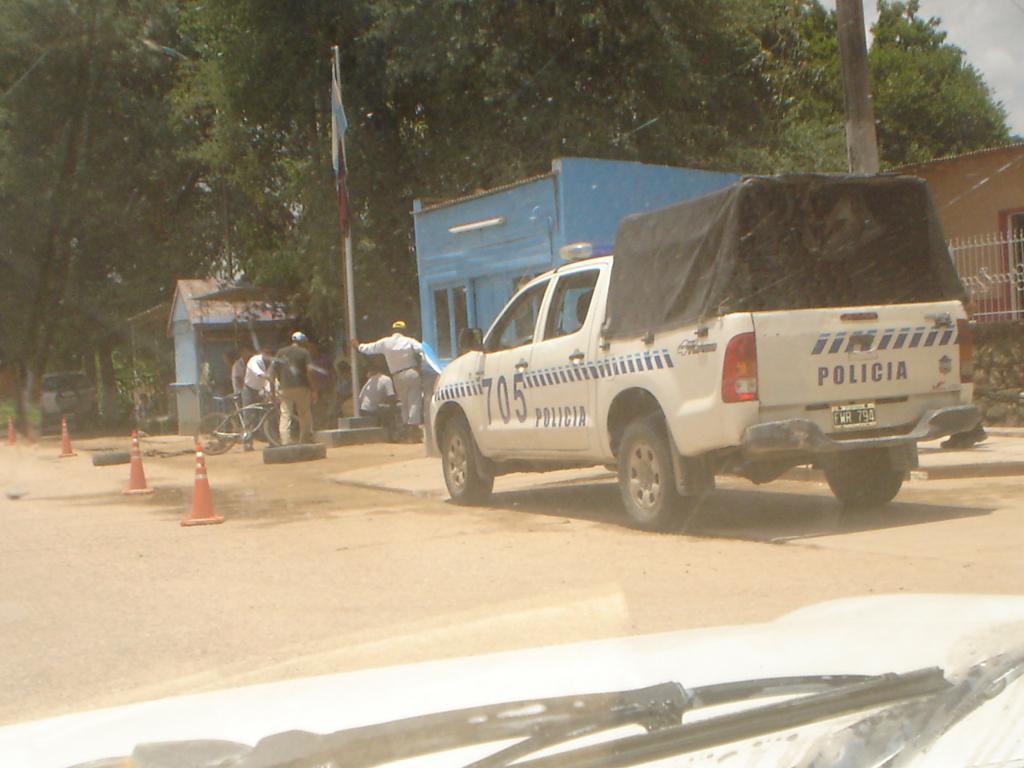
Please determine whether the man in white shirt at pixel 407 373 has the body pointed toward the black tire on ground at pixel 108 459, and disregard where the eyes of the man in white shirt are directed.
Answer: no

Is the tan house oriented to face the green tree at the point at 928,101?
no

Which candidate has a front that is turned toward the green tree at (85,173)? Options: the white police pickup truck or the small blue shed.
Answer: the white police pickup truck

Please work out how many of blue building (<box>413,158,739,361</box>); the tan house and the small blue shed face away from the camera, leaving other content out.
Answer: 0

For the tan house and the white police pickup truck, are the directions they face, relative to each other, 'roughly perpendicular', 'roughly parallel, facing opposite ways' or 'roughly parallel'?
roughly perpendicular

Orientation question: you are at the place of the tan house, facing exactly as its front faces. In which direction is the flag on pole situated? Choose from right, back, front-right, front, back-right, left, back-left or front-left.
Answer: front-right

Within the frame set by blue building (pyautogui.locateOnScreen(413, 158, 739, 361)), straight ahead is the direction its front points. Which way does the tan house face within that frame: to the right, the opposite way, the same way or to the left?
the same way

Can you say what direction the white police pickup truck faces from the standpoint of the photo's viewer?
facing away from the viewer and to the left of the viewer

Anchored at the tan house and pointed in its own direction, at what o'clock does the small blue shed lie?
The small blue shed is roughly at 2 o'clock from the tan house.

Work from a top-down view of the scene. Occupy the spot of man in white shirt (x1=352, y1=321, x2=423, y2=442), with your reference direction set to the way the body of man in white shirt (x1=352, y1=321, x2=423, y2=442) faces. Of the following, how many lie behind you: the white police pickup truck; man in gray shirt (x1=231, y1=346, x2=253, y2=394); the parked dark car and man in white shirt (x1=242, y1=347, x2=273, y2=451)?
1

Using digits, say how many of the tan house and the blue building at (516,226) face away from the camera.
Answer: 0

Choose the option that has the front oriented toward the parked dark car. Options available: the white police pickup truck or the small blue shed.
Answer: the white police pickup truck

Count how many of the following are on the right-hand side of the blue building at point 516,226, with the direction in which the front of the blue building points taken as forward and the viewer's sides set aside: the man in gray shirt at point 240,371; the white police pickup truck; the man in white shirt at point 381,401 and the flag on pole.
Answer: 3

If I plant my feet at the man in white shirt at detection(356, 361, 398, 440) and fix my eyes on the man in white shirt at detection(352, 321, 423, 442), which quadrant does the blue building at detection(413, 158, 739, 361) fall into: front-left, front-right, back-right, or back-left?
front-left

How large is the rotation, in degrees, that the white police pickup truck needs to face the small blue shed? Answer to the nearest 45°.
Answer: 0° — it already faces it

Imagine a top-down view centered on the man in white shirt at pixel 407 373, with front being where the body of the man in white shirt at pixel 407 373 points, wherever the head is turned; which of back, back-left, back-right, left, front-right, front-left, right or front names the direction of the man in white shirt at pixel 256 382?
front-left

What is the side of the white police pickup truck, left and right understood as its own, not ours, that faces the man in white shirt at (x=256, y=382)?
front

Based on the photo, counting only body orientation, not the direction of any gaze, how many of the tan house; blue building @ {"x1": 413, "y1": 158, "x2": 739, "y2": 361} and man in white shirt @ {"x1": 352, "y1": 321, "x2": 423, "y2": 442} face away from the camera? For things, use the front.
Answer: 1

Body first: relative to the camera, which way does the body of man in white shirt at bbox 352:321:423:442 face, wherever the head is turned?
away from the camera
